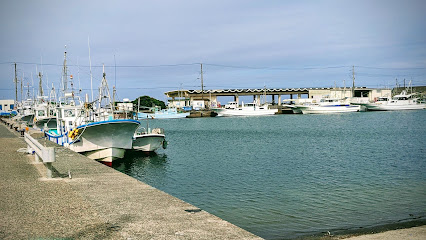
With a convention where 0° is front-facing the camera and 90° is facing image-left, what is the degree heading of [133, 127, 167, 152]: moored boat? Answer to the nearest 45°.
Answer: approximately 315°

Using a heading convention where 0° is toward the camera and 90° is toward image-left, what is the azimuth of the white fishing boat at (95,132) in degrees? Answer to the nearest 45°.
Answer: approximately 315°

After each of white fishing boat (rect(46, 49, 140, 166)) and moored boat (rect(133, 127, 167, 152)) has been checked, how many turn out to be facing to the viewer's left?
0

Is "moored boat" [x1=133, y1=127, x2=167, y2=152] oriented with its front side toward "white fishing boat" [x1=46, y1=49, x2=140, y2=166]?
no

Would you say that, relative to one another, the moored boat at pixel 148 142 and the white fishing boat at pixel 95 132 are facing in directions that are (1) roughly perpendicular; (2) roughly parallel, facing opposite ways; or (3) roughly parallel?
roughly parallel
